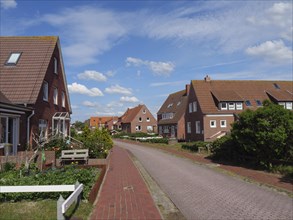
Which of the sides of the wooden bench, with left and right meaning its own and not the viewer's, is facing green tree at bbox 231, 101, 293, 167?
left

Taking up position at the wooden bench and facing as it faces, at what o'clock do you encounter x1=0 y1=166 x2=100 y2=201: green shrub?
The green shrub is roughly at 12 o'clock from the wooden bench.

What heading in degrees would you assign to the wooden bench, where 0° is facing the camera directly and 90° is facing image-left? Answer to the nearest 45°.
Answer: approximately 0°
